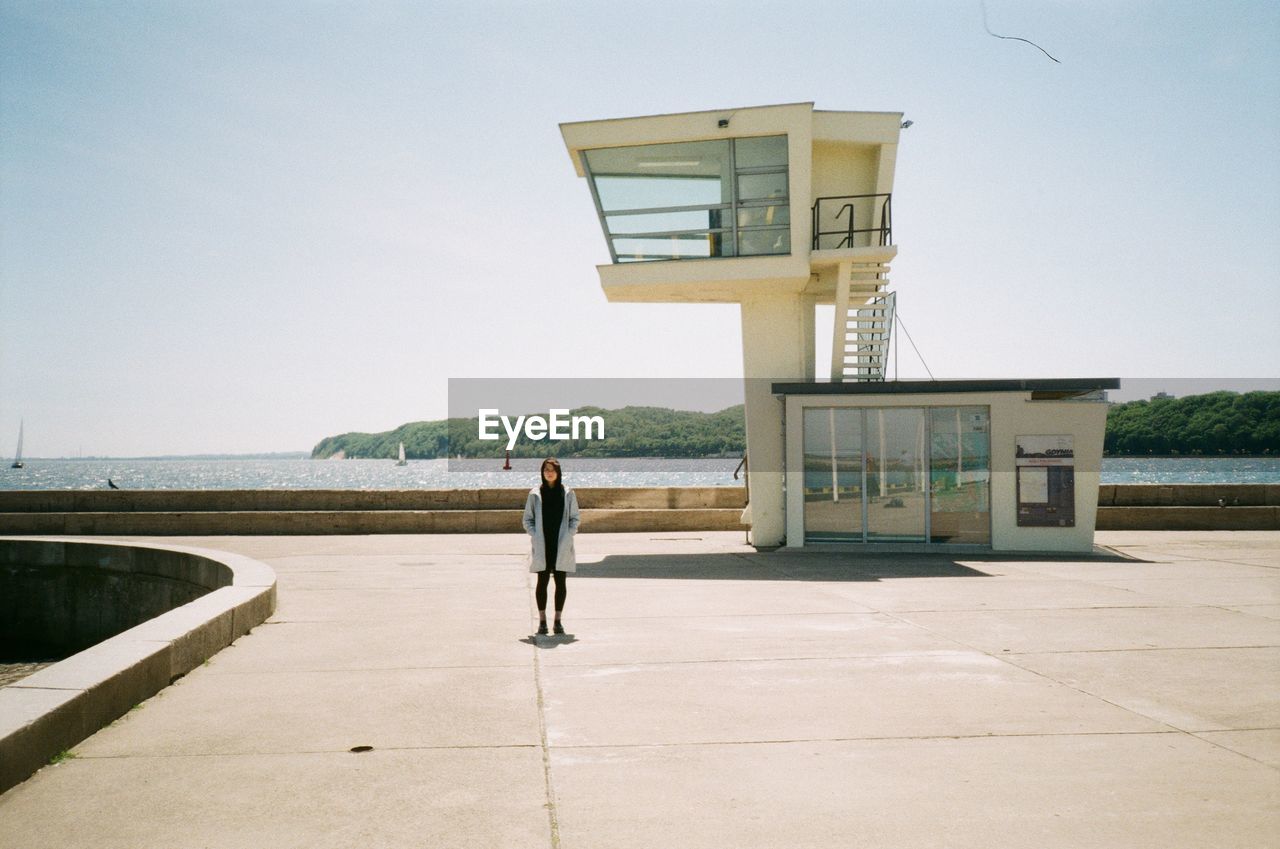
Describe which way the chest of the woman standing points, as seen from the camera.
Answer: toward the camera

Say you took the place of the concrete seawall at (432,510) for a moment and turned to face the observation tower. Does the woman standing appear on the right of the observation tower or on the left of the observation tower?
right

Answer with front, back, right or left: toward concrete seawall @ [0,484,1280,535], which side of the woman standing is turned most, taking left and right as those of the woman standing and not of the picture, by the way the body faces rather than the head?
back

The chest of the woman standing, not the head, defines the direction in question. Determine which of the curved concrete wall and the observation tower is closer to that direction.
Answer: the curved concrete wall

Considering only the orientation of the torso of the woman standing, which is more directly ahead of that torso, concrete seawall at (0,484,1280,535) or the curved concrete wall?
the curved concrete wall

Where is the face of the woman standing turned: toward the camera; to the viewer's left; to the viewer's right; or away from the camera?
toward the camera

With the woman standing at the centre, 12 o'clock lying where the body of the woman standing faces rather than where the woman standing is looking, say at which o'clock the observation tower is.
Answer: The observation tower is roughly at 7 o'clock from the woman standing.
